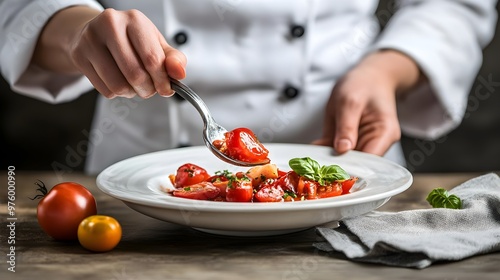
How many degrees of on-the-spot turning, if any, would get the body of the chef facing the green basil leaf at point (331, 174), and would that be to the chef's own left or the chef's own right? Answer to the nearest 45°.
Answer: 0° — they already face it

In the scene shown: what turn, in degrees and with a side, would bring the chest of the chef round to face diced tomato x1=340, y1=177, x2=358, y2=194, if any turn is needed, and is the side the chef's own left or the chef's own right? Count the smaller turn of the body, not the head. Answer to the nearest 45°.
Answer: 0° — they already face it

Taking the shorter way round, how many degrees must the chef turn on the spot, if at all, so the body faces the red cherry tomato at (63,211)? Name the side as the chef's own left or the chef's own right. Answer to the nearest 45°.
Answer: approximately 45° to the chef's own right

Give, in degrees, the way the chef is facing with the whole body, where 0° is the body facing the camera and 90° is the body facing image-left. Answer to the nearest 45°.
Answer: approximately 0°

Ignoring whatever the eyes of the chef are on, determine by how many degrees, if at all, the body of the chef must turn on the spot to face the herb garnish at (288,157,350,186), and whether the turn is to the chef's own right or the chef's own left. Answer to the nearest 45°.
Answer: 0° — they already face it

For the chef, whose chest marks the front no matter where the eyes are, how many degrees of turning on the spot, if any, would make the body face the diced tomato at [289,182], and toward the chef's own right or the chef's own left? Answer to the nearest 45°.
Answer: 0° — they already face it

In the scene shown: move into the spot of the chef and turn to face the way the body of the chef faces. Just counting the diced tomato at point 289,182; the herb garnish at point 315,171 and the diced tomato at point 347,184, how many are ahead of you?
3

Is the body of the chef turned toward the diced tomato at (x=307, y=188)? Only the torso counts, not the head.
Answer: yes

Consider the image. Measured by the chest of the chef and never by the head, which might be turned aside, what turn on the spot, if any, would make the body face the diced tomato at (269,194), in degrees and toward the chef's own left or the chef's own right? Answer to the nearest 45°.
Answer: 0° — they already face it
